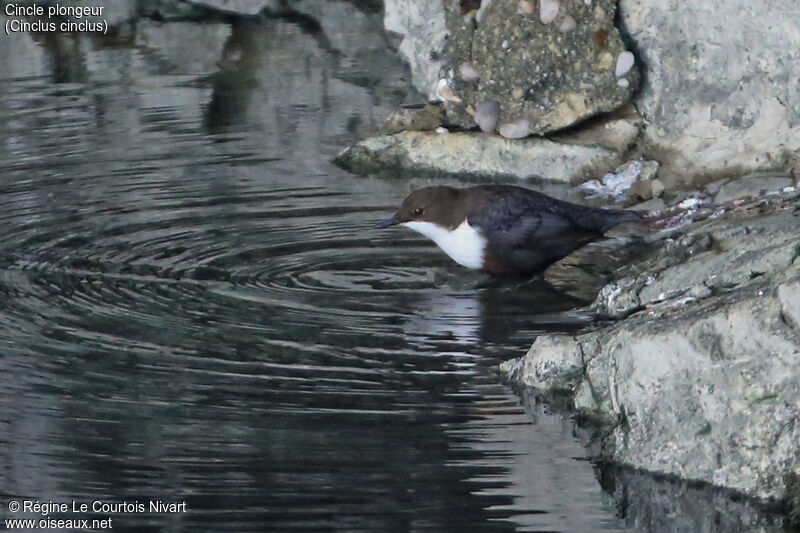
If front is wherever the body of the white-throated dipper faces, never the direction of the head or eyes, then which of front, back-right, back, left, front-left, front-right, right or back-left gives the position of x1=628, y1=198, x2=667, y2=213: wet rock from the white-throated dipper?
back-right

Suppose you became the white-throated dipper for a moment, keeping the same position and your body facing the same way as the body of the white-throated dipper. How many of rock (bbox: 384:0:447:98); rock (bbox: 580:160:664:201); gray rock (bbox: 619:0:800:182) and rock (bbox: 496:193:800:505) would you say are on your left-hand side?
1

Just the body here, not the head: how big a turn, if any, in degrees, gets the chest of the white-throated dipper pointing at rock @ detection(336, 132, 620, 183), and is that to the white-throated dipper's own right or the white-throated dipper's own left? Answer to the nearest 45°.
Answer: approximately 90° to the white-throated dipper's own right

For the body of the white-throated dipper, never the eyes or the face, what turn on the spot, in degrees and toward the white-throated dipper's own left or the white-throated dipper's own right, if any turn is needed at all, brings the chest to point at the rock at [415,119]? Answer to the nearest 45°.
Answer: approximately 90° to the white-throated dipper's own right

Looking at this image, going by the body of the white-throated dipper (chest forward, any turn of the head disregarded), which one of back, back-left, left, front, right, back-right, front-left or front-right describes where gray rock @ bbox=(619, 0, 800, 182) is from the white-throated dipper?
back-right

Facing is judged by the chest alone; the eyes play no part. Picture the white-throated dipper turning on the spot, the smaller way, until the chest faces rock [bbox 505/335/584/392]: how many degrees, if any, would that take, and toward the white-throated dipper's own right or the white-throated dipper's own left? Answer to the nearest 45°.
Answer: approximately 90° to the white-throated dipper's own left

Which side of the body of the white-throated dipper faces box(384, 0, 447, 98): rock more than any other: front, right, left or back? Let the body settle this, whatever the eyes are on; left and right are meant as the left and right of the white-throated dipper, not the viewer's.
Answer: right

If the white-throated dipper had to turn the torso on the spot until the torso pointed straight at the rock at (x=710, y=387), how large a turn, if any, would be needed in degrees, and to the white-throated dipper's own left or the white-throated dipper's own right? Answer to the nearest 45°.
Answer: approximately 90° to the white-throated dipper's own left

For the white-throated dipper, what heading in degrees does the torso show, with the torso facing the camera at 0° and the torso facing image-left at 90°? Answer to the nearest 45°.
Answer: approximately 90°

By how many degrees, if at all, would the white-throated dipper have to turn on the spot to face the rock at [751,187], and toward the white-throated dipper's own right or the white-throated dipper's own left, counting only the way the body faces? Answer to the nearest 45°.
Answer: approximately 135° to the white-throated dipper's own right

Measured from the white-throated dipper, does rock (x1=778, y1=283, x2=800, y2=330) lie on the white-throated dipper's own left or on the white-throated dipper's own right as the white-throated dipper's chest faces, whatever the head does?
on the white-throated dipper's own left

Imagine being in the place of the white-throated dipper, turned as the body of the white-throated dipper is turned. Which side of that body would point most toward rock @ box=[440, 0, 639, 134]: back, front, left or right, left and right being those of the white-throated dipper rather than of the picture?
right
